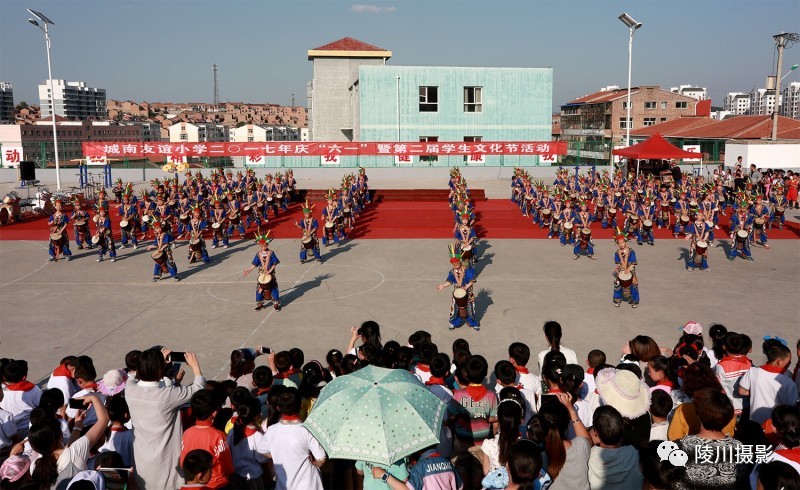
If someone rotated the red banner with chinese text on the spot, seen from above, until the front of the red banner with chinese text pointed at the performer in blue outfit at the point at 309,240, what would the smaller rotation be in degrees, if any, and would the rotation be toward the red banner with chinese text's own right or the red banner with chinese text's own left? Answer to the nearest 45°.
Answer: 0° — it already faces them

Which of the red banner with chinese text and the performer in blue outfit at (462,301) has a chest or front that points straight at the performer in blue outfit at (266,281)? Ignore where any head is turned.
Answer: the red banner with chinese text

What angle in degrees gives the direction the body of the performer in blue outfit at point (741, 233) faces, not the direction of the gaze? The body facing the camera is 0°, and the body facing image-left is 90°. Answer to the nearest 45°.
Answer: approximately 0°

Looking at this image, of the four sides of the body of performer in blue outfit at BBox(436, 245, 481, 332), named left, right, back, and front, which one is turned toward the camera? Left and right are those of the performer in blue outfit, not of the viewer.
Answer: front

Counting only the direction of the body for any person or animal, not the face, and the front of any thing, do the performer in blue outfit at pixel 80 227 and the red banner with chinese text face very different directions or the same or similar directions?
same or similar directions

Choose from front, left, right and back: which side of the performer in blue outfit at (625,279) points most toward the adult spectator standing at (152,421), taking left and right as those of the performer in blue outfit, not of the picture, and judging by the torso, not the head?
front

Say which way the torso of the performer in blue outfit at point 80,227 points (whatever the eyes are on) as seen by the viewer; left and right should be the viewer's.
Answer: facing the viewer

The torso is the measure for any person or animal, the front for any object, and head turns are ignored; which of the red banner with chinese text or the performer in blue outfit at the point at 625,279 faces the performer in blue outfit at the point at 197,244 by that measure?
the red banner with chinese text

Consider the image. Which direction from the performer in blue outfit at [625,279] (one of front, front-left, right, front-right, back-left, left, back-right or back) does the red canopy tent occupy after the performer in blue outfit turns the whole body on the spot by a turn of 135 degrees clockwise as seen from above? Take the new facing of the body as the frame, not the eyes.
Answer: front-right

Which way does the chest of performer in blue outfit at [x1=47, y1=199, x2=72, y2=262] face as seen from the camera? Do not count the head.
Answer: toward the camera

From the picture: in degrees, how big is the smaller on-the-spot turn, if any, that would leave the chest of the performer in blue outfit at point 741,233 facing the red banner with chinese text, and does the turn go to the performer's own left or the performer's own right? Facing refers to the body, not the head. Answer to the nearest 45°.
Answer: approximately 135° to the performer's own right

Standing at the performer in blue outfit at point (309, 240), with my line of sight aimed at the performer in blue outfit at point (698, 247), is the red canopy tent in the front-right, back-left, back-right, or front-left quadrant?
front-left

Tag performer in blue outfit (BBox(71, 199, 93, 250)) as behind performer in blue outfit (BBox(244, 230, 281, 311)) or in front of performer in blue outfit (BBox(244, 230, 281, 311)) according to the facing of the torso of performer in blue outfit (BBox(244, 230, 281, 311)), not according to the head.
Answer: behind

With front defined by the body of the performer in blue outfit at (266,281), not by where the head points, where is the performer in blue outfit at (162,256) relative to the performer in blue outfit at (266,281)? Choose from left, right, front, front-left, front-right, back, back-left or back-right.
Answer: back-right

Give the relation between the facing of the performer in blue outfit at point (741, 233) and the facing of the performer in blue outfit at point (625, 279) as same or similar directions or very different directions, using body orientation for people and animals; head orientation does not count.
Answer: same or similar directions

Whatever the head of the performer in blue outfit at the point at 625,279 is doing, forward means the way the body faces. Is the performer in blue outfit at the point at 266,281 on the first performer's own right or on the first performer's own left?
on the first performer's own right
